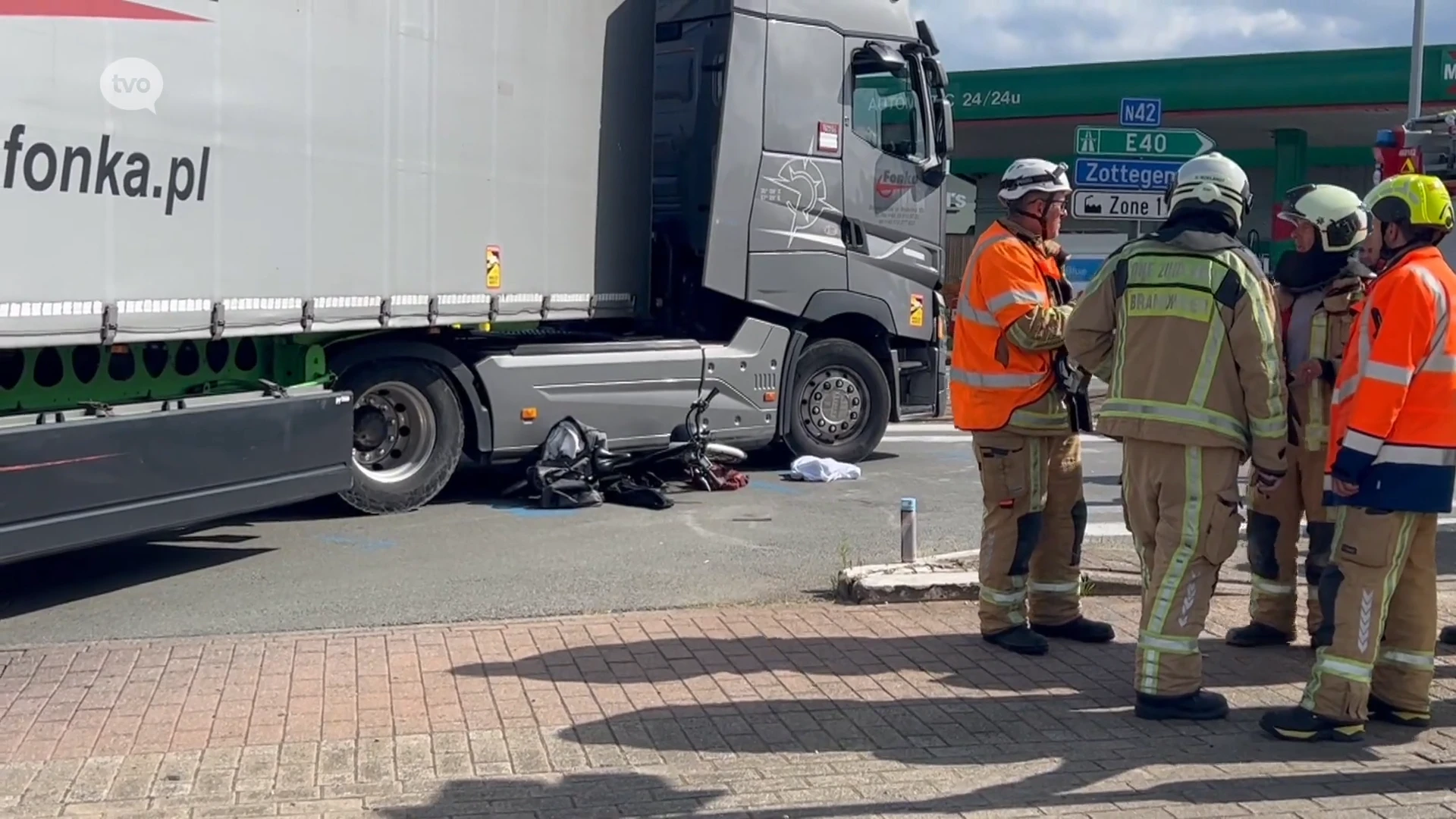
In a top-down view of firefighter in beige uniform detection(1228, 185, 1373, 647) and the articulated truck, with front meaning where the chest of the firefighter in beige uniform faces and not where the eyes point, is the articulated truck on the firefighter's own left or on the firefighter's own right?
on the firefighter's own right

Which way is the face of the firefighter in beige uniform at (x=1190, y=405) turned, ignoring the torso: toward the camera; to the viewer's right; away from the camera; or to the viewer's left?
away from the camera

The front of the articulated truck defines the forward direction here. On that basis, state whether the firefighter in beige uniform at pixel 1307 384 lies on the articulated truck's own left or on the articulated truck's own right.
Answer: on the articulated truck's own right

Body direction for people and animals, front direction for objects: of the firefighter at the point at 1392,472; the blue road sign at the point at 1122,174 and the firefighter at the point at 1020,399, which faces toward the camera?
the blue road sign

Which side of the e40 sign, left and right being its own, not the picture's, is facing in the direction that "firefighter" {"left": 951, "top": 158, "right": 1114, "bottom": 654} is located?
front

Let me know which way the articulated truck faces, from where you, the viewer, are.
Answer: facing away from the viewer and to the right of the viewer

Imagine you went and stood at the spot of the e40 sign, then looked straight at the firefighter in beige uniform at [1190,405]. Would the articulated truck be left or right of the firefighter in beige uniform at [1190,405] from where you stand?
right

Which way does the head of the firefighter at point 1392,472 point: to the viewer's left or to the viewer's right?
to the viewer's left

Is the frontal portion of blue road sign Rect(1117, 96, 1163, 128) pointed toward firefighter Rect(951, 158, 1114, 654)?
yes

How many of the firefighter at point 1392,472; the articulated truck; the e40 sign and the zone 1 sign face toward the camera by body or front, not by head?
2

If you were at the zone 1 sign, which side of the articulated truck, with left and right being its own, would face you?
front

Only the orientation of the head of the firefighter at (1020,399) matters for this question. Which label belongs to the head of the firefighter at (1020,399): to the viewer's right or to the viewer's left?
to the viewer's right

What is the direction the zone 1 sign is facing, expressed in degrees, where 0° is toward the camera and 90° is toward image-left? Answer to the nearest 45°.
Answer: approximately 0°

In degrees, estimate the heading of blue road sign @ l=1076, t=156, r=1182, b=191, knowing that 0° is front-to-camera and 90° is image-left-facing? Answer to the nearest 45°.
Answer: approximately 0°
